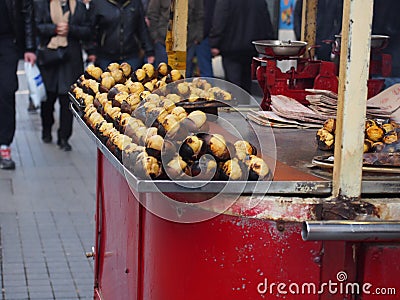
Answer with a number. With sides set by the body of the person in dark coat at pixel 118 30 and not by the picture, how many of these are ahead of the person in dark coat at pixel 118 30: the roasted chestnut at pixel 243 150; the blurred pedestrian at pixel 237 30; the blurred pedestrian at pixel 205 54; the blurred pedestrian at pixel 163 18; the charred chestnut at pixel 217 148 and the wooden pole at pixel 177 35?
3

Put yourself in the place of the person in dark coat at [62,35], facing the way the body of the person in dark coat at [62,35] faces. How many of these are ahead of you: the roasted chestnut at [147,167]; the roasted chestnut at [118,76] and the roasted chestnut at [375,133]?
3

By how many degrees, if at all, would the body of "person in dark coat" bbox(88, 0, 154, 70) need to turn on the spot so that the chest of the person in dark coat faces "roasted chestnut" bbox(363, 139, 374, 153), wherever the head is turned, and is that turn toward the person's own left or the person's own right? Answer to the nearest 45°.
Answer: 0° — they already face it

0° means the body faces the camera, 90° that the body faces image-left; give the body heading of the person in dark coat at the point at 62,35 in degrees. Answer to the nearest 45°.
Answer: approximately 0°

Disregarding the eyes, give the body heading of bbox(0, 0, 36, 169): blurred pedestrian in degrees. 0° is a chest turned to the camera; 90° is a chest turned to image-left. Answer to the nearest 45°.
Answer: approximately 0°

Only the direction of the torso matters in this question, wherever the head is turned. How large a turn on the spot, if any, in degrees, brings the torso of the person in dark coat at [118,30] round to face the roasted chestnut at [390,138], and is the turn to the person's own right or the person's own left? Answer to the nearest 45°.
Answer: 0° — they already face it

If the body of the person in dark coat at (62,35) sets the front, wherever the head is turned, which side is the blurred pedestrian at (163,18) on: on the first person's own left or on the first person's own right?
on the first person's own left

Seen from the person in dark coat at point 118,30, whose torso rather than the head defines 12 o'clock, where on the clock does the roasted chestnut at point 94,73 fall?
The roasted chestnut is roughly at 12 o'clock from the person in dark coat.

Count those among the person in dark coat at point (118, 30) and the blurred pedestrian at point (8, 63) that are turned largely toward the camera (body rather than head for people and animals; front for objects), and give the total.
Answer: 2

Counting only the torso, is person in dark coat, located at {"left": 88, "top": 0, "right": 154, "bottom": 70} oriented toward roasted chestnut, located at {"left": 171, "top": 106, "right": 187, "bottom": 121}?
yes
